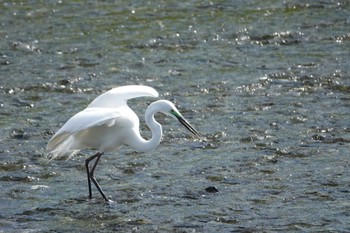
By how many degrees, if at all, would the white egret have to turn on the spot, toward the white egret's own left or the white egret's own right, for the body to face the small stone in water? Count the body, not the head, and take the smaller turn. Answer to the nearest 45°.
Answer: approximately 45° to the white egret's own right

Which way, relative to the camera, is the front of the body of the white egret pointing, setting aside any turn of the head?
to the viewer's right
